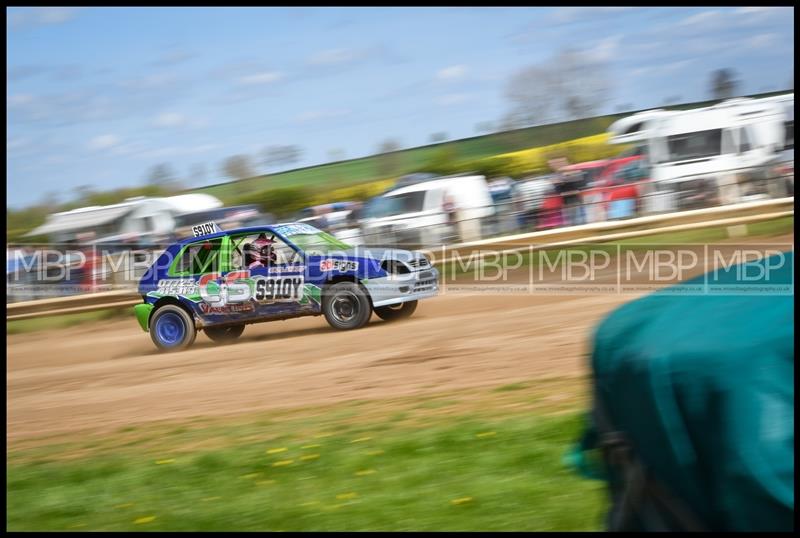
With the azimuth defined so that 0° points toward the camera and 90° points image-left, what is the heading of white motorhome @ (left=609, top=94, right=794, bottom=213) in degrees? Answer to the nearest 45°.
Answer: approximately 90°

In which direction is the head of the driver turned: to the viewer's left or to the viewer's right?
to the viewer's right

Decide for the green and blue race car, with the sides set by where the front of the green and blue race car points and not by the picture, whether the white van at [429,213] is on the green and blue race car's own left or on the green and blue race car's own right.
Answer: on the green and blue race car's own left

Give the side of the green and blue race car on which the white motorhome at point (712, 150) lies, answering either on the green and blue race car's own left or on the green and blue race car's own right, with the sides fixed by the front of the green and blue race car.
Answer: on the green and blue race car's own left

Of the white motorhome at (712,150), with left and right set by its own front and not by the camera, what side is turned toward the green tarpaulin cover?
left

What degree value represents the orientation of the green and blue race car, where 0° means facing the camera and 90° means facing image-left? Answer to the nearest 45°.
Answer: approximately 315°

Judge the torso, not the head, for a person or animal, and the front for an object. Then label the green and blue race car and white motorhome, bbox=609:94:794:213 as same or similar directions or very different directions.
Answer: very different directions

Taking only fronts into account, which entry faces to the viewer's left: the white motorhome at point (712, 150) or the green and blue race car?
the white motorhome

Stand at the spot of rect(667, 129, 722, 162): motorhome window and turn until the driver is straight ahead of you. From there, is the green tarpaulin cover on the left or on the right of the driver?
left

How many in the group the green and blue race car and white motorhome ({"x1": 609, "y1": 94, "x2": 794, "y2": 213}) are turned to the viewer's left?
1

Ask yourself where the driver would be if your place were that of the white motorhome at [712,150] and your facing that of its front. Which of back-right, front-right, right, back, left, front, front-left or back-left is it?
front-left

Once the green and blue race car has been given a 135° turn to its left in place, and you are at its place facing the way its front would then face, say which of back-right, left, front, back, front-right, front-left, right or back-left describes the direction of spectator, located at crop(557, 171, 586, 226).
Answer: front-right

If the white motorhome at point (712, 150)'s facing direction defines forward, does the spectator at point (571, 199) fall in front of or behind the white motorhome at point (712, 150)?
in front
